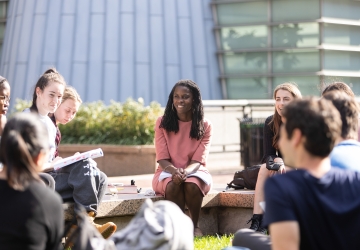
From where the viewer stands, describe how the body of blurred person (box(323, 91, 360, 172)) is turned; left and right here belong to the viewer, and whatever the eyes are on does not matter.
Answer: facing away from the viewer and to the left of the viewer

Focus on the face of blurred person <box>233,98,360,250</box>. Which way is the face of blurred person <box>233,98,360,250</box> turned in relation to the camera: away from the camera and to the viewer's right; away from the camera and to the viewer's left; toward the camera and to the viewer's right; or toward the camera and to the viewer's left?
away from the camera and to the viewer's left

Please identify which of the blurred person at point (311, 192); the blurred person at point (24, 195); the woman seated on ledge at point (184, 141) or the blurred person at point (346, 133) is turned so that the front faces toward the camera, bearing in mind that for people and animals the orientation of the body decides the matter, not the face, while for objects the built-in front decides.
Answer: the woman seated on ledge

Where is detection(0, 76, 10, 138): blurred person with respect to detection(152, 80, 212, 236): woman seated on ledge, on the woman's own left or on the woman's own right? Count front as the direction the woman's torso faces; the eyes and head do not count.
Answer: on the woman's own right

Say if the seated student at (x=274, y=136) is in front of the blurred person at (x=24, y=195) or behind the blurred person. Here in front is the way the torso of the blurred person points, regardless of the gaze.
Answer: in front

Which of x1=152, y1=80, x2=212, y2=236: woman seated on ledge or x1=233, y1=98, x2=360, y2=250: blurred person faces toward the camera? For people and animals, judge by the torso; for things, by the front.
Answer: the woman seated on ledge

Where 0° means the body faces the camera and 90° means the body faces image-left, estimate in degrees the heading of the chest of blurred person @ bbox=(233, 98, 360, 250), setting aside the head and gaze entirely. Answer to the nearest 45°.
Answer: approximately 135°

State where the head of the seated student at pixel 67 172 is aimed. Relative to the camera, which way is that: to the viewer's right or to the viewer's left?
to the viewer's right

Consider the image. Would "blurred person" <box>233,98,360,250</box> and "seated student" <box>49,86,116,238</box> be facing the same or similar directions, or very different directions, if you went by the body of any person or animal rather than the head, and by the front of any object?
very different directions

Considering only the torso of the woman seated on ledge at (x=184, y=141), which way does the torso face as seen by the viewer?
toward the camera

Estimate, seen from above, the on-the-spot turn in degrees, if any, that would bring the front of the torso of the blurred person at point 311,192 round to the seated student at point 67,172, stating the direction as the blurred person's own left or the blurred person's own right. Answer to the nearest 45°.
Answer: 0° — they already face them

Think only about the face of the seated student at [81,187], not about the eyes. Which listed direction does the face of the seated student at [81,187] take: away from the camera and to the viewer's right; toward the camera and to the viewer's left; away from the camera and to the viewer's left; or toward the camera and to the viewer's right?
toward the camera and to the viewer's right

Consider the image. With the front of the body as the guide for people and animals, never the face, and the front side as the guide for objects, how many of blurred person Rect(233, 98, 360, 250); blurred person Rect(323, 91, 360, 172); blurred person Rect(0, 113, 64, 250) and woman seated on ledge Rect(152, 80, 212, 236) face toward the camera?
1
